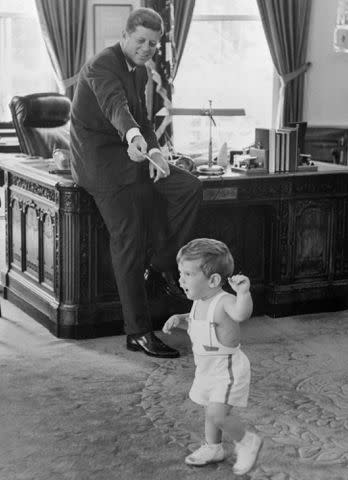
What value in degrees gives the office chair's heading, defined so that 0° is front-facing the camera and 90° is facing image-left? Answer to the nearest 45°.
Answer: approximately 315°

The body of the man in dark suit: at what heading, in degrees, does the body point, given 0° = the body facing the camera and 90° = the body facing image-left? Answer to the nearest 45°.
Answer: approximately 315°

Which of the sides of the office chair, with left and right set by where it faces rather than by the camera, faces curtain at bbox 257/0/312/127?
left

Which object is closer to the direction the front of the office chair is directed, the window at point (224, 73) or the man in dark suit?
the man in dark suit

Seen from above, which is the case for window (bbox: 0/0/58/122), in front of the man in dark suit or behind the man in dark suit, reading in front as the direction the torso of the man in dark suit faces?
behind

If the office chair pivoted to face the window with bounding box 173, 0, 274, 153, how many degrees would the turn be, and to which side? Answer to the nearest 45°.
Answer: approximately 90° to its left

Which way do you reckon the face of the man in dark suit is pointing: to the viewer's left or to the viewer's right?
to the viewer's right

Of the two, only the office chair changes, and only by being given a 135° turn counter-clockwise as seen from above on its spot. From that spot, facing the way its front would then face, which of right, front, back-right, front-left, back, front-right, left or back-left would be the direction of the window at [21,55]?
front

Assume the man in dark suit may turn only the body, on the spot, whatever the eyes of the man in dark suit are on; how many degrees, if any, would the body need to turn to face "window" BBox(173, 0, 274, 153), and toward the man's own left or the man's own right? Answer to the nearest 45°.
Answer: approximately 135° to the man's own left
